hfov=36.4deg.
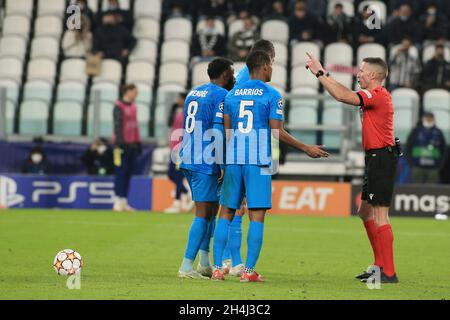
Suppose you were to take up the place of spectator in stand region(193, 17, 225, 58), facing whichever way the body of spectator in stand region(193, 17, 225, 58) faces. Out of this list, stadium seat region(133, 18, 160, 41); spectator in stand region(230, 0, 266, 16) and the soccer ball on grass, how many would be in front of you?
1

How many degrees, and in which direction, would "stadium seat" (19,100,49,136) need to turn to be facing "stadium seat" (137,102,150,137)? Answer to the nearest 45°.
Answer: approximately 90° to its left

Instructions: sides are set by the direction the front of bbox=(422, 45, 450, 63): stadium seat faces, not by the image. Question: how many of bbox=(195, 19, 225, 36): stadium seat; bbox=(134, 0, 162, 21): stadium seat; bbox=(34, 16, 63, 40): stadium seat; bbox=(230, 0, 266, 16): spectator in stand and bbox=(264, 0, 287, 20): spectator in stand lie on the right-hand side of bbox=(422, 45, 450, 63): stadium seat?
5

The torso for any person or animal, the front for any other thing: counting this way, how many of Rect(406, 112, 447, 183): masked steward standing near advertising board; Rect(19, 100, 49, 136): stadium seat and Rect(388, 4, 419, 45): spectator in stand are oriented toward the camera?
3

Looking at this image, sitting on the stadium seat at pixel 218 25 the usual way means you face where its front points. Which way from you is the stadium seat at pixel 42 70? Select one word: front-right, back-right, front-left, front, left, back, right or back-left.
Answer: right

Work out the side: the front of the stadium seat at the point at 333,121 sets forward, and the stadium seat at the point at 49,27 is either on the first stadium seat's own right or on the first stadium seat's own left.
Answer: on the first stadium seat's own right

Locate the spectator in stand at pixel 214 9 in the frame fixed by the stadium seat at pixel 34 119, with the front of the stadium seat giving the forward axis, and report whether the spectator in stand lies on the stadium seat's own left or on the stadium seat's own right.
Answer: on the stadium seat's own left
